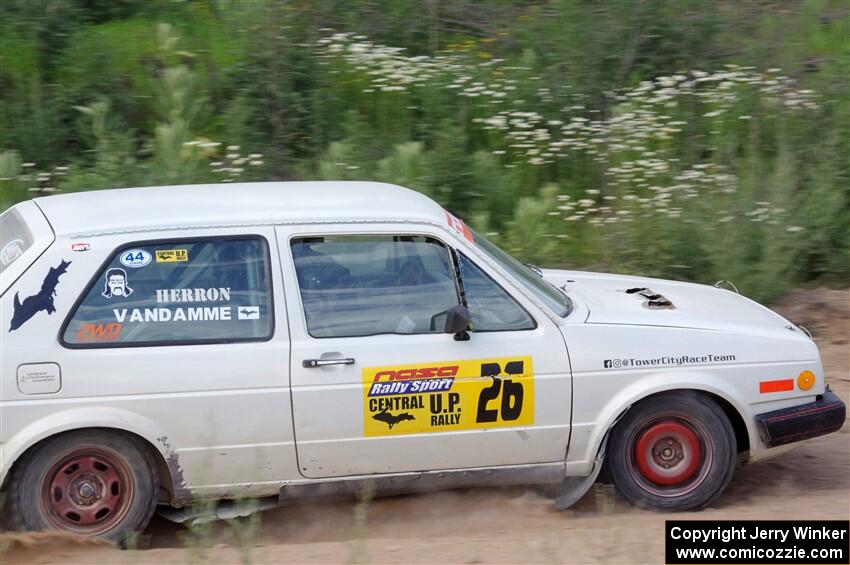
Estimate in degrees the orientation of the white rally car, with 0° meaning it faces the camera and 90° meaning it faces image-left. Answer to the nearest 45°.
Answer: approximately 270°
